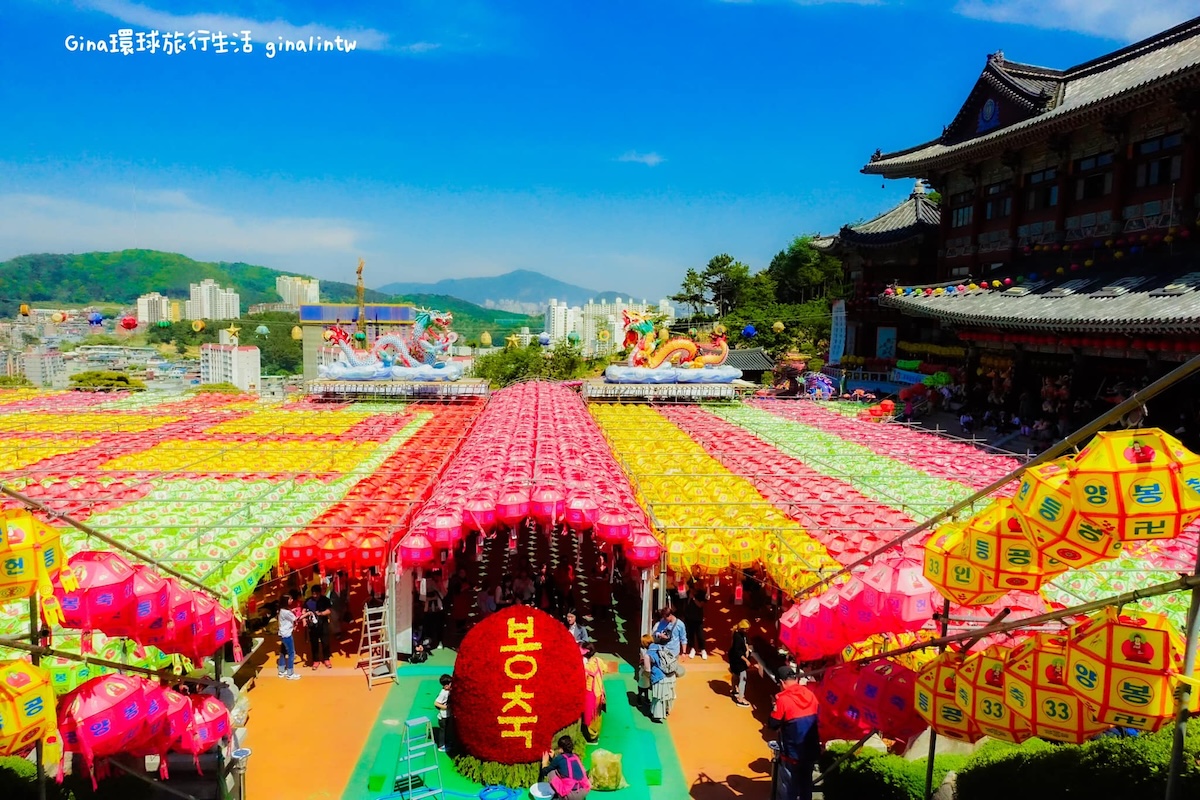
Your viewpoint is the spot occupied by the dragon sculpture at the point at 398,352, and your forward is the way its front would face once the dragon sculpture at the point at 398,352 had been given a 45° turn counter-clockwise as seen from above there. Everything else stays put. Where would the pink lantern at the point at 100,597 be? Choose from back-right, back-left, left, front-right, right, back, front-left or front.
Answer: back-right

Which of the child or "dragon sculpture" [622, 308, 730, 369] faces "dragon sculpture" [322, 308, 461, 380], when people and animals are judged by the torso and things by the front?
"dragon sculpture" [622, 308, 730, 369]

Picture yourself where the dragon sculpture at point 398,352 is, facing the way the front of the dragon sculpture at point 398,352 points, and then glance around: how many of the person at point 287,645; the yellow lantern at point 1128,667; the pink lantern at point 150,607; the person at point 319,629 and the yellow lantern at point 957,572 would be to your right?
5

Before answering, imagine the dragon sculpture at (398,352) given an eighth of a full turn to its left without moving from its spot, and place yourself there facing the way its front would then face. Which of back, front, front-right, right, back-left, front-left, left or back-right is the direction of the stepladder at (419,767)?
back-right

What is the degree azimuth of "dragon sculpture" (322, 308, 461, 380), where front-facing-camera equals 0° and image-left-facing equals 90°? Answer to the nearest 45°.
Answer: approximately 270°

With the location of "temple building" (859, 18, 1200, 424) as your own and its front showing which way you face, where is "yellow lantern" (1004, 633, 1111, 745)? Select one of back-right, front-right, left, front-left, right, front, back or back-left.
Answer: front-left

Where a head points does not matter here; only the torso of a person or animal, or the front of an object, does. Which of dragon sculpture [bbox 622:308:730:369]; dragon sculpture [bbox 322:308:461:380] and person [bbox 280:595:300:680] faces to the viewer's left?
dragon sculpture [bbox 622:308:730:369]

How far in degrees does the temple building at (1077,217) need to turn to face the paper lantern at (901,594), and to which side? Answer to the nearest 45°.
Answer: approximately 45° to its left

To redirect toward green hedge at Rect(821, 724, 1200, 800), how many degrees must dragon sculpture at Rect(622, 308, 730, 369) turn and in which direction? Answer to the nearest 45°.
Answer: approximately 90° to its left

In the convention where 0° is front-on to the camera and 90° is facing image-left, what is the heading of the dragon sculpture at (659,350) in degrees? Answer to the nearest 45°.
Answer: approximately 90°

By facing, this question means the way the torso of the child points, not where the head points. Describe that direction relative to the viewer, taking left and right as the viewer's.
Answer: facing to the right of the viewer
